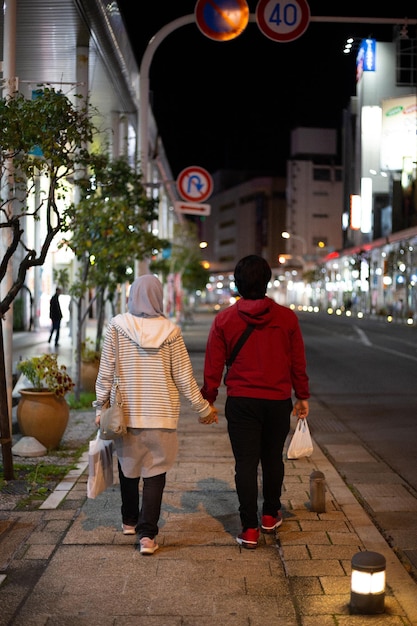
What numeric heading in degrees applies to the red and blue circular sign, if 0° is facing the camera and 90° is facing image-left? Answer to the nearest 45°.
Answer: approximately 0°

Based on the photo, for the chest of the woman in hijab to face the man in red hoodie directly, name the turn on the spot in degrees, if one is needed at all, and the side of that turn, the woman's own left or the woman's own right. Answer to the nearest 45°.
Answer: approximately 90° to the woman's own right

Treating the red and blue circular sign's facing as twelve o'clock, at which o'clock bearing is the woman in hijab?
The woman in hijab is roughly at 12 o'clock from the red and blue circular sign.

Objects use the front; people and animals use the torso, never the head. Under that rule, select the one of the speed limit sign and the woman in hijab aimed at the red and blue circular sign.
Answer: the woman in hijab

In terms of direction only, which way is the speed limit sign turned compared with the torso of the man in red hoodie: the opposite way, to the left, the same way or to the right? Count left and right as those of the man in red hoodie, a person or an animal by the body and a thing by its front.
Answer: the opposite way

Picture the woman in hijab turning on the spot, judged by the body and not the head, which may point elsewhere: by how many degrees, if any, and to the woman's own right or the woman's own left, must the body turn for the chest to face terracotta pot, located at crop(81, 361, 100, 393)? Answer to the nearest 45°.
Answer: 0° — they already face it

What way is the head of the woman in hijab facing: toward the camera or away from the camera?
away from the camera

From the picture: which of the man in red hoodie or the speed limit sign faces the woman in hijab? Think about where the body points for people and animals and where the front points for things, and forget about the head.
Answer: the speed limit sign

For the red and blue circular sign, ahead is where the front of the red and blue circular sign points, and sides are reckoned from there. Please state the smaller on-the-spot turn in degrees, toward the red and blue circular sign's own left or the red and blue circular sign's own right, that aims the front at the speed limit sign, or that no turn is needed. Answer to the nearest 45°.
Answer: approximately 45° to the red and blue circular sign's own left

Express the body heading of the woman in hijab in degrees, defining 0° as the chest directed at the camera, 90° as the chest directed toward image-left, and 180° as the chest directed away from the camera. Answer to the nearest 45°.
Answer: approximately 180°
